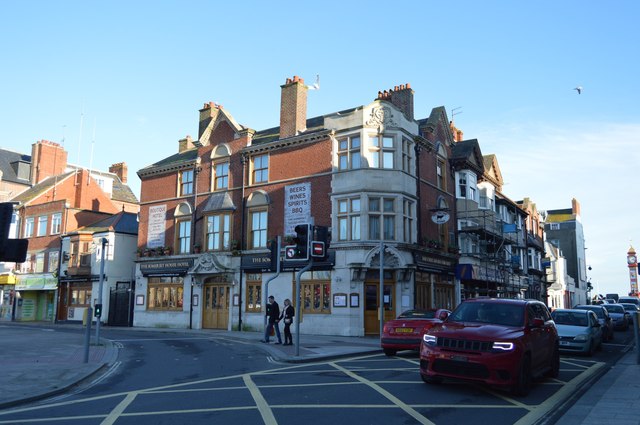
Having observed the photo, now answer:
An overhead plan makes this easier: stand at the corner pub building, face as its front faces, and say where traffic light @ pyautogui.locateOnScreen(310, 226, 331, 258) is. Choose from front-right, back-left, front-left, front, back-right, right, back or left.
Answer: front

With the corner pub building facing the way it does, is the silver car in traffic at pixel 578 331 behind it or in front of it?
in front

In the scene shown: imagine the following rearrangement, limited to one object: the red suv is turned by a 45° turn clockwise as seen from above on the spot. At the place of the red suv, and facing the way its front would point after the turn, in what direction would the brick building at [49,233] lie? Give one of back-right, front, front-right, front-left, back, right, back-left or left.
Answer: front-right

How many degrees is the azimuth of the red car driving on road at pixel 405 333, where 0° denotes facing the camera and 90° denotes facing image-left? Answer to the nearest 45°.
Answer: approximately 225°

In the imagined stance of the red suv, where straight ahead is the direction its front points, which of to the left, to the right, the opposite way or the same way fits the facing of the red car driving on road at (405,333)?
the opposite way

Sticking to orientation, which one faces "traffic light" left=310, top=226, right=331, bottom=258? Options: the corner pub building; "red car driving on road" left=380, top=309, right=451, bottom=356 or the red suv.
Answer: the corner pub building

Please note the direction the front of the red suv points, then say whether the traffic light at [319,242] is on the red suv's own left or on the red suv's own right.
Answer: on the red suv's own right

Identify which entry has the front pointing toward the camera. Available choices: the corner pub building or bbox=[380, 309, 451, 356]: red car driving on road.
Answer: the corner pub building

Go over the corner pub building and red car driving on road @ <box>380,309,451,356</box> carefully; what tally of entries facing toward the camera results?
1

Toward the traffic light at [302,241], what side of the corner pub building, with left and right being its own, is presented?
front

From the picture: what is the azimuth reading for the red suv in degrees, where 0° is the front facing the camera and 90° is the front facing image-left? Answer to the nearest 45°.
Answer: approximately 45°

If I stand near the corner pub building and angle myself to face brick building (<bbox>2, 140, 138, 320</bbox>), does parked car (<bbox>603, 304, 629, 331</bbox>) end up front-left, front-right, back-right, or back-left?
back-right

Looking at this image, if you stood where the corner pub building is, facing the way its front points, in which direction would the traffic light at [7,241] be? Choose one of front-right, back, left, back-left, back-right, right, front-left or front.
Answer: front

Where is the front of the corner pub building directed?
toward the camera
